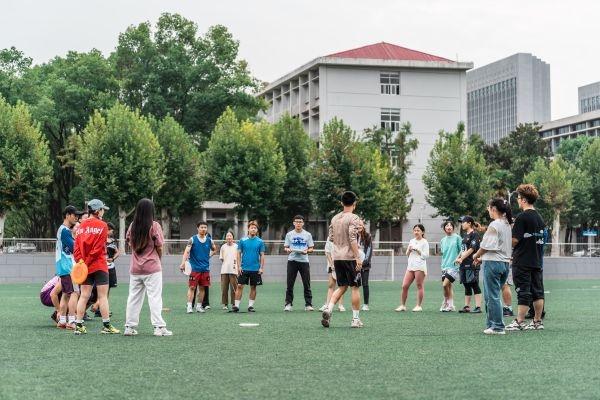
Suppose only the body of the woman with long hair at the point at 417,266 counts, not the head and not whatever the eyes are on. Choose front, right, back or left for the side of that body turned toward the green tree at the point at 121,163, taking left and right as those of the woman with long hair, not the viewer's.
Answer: right

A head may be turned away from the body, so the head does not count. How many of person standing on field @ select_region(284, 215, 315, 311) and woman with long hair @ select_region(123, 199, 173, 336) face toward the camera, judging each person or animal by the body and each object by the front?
1

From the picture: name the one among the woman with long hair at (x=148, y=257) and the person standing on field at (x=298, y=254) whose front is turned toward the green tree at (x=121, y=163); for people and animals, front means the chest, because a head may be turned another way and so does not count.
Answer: the woman with long hair

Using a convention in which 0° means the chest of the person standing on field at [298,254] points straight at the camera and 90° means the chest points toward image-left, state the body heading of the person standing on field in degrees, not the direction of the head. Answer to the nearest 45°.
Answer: approximately 0°

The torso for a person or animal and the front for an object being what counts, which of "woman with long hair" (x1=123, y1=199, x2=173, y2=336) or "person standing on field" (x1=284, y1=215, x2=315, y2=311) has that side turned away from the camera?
the woman with long hair

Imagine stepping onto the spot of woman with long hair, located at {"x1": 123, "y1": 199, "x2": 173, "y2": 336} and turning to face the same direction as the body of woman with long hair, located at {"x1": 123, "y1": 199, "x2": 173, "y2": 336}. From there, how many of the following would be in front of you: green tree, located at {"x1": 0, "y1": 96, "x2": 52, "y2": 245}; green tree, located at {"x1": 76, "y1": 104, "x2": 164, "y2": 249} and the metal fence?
3

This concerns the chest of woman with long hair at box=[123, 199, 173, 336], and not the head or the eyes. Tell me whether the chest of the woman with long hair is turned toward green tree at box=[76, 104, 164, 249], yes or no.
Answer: yes

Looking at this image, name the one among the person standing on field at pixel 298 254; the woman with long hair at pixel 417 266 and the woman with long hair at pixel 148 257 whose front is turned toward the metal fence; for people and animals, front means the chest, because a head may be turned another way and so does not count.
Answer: the woman with long hair at pixel 148 257

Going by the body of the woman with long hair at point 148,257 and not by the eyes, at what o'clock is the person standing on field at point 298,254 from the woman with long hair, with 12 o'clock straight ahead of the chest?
The person standing on field is roughly at 1 o'clock from the woman with long hair.

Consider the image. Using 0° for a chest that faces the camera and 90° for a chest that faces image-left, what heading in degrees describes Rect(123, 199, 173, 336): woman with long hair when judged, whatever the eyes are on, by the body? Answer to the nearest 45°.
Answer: approximately 180°
